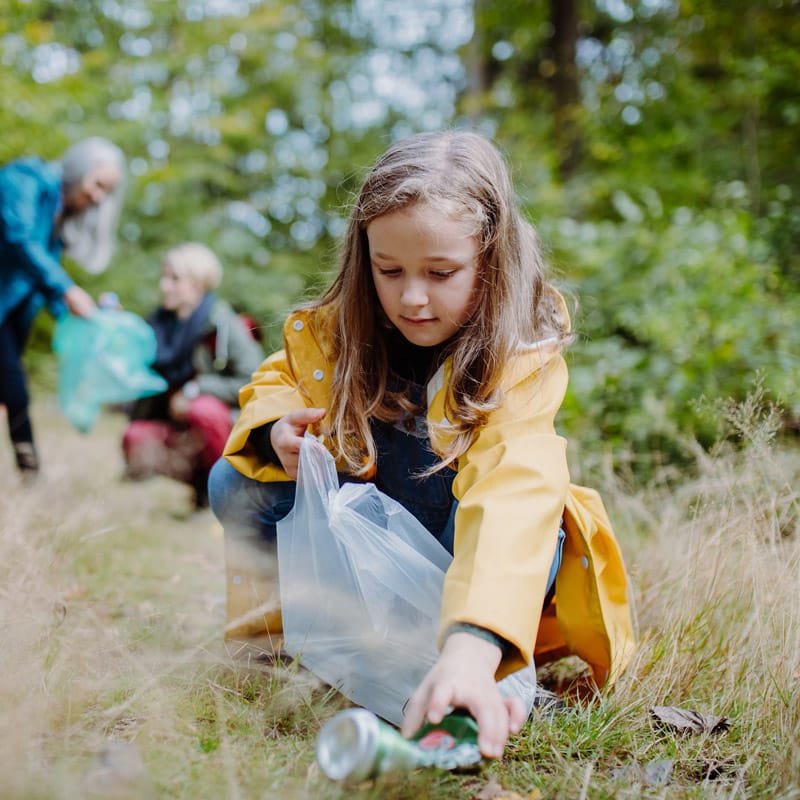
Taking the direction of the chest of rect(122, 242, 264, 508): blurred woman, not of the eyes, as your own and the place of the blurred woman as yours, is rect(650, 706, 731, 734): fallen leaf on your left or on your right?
on your left

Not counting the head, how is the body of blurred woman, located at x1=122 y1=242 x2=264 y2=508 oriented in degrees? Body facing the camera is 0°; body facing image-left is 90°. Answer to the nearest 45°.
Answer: approximately 45°

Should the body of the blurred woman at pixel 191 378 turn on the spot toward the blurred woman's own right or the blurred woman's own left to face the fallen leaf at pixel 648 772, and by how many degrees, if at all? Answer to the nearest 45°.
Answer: approximately 45° to the blurred woman's own left
